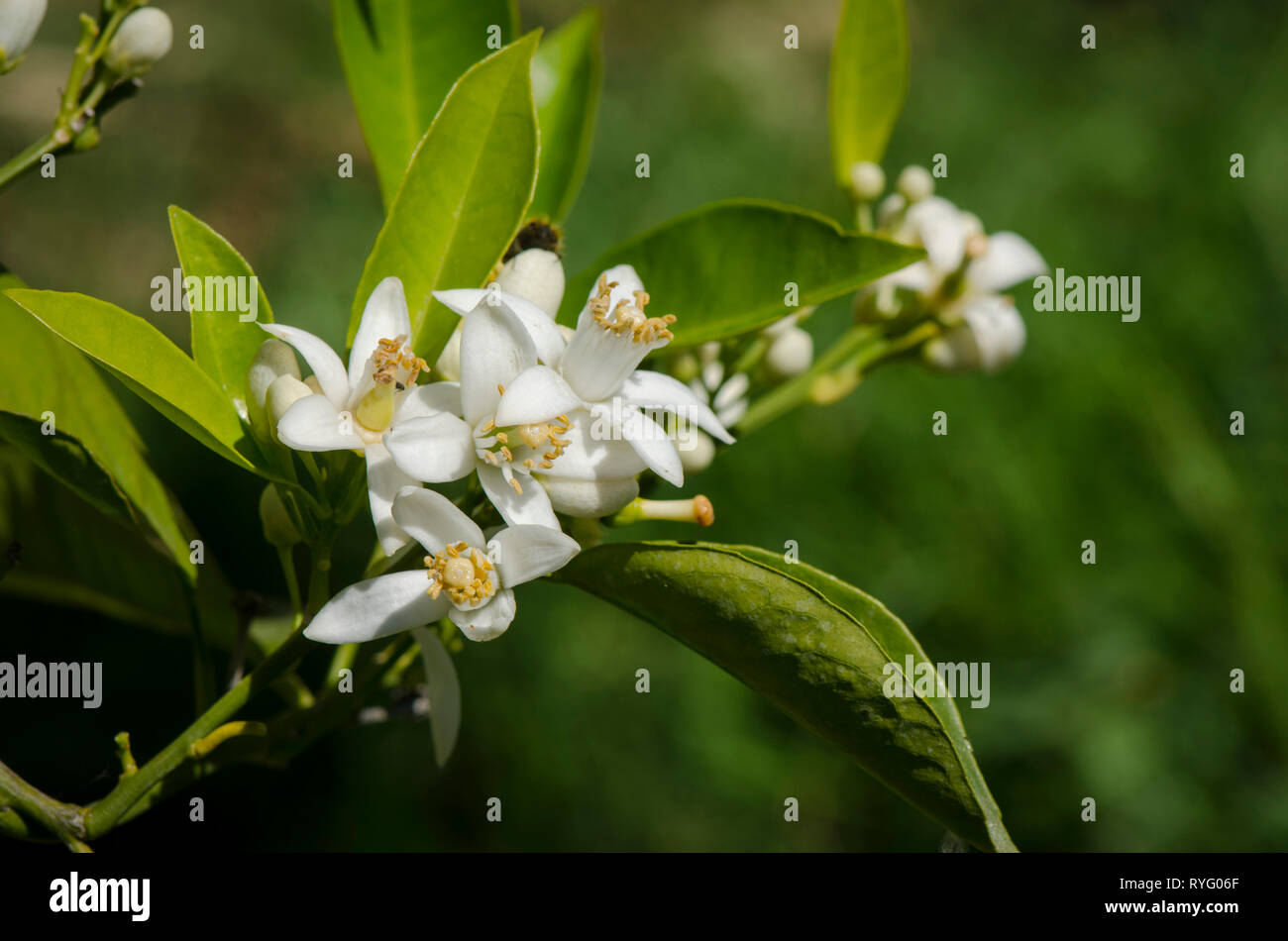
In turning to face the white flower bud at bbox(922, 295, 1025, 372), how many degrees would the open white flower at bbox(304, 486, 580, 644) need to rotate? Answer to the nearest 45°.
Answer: approximately 135° to its left

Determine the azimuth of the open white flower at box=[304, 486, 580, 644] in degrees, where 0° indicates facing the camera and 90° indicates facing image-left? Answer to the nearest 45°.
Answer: approximately 0°
